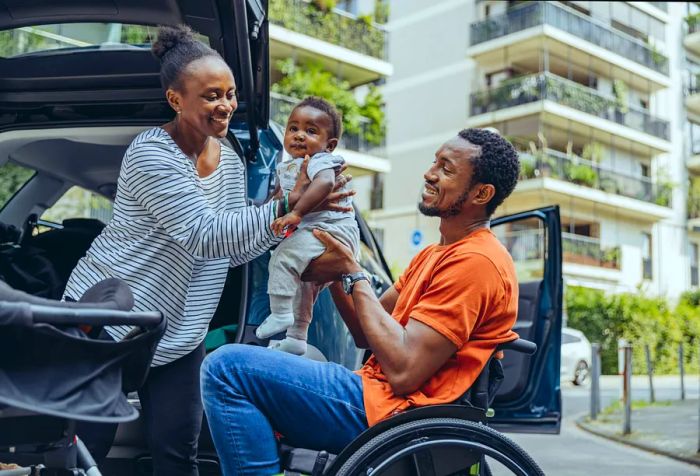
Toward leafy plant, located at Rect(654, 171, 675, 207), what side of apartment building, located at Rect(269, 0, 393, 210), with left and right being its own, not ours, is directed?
left

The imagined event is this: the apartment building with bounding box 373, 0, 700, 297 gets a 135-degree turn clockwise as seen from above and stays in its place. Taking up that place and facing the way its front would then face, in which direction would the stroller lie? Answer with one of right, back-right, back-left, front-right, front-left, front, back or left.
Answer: left

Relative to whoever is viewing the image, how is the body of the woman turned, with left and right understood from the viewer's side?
facing the viewer and to the right of the viewer

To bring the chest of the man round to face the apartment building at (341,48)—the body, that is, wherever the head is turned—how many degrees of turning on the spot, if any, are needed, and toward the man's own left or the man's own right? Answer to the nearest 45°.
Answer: approximately 90° to the man's own right

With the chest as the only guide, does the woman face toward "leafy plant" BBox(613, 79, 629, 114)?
no

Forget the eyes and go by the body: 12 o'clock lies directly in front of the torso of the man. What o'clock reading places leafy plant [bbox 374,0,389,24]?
The leafy plant is roughly at 3 o'clock from the man.

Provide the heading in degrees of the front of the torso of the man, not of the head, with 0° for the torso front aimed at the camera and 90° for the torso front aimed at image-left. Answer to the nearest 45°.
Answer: approximately 90°

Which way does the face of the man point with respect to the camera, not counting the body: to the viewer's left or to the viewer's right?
to the viewer's left

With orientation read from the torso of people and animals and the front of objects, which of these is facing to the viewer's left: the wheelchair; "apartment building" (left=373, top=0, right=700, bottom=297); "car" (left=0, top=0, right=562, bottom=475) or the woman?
the wheelchair

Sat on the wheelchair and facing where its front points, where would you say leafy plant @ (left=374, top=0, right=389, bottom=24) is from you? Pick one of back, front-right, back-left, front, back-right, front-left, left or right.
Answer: right

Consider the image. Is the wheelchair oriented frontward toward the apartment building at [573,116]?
no

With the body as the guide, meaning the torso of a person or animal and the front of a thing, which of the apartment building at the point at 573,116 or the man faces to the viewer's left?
the man

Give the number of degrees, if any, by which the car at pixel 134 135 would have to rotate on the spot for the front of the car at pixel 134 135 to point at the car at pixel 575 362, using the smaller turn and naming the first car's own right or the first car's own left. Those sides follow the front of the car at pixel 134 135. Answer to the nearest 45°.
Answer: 0° — it already faces it

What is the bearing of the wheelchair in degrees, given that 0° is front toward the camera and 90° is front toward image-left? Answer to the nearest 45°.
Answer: approximately 90°

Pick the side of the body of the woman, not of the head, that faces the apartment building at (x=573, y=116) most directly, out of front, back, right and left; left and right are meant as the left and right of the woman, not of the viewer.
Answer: left

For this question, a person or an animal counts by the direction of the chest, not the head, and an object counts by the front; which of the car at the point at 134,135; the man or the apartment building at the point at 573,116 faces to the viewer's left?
the man

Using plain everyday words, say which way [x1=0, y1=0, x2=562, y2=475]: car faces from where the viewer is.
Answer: facing away from the viewer and to the right of the viewer

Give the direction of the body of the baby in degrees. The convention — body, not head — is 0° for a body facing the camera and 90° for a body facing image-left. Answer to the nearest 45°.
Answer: approximately 45°

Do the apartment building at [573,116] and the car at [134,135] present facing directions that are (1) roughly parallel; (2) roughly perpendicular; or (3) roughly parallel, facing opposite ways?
roughly perpendicular

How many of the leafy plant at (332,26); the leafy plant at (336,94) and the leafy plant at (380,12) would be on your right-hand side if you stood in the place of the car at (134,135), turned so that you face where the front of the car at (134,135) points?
0
